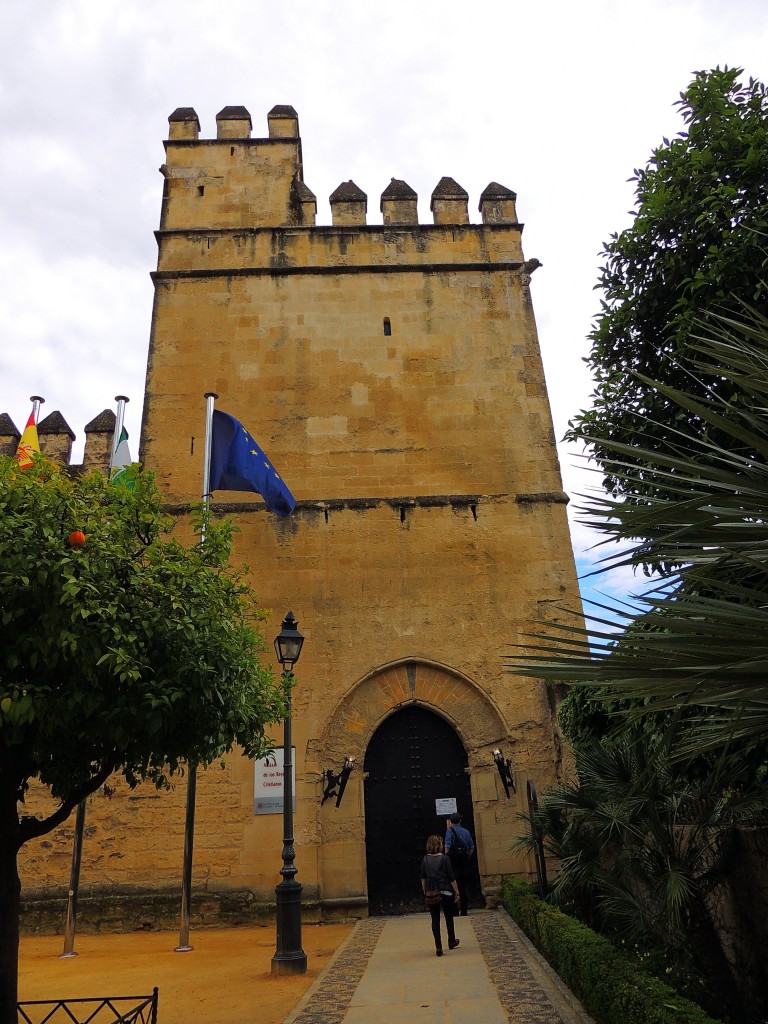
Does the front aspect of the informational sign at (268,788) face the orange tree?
yes

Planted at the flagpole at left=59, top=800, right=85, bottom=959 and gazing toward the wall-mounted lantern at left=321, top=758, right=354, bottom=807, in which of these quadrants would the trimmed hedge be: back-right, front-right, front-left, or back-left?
front-right

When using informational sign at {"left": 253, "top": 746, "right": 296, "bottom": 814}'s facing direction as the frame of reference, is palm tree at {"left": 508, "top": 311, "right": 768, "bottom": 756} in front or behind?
in front

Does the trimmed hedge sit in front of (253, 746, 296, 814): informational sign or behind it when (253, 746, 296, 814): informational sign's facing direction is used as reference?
in front

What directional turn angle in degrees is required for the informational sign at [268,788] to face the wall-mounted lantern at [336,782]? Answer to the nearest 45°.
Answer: approximately 90° to its left

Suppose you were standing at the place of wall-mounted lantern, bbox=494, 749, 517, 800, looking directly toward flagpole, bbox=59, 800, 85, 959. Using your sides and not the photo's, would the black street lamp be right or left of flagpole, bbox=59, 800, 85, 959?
left

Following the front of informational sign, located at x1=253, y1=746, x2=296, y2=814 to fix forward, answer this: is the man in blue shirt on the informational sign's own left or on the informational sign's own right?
on the informational sign's own left

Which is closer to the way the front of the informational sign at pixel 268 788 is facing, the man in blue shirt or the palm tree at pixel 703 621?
the palm tree

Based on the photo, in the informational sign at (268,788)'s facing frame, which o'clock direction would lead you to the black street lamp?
The black street lamp is roughly at 12 o'clock from the informational sign.

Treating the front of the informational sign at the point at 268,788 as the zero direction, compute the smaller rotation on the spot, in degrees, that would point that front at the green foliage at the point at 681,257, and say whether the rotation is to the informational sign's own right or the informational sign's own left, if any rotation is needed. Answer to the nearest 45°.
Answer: approximately 45° to the informational sign's own left

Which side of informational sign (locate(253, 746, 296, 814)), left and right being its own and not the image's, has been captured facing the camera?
front
